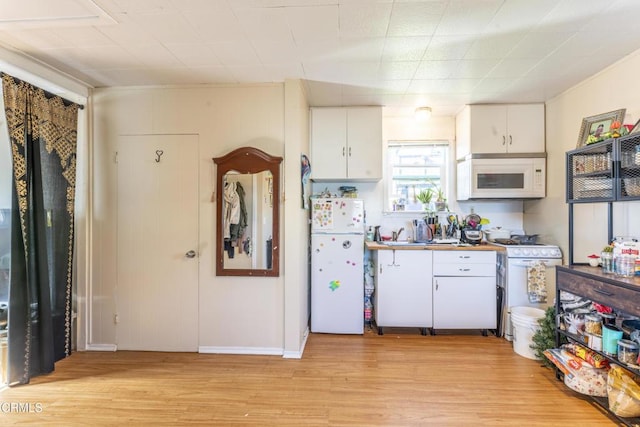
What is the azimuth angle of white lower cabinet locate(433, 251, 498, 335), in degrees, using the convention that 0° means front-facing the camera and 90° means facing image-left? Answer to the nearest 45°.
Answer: approximately 0°

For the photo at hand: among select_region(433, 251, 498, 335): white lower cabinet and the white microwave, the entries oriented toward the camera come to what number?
2

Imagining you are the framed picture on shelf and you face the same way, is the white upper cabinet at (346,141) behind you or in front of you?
in front

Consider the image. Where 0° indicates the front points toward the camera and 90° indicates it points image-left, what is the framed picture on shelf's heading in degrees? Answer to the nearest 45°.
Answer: approximately 45°

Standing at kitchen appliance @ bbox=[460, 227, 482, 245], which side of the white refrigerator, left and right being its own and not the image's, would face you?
left

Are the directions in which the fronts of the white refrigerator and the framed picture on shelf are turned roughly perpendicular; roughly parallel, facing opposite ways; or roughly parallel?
roughly perpendicular

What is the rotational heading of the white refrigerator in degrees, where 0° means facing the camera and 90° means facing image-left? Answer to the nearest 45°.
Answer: approximately 0°

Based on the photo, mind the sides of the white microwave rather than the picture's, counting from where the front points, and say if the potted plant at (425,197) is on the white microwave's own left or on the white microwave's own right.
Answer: on the white microwave's own right

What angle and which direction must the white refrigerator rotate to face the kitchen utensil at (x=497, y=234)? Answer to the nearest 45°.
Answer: approximately 90° to its left

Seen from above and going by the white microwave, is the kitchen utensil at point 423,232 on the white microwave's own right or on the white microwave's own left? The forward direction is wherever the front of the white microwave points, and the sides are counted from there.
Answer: on the white microwave's own right
